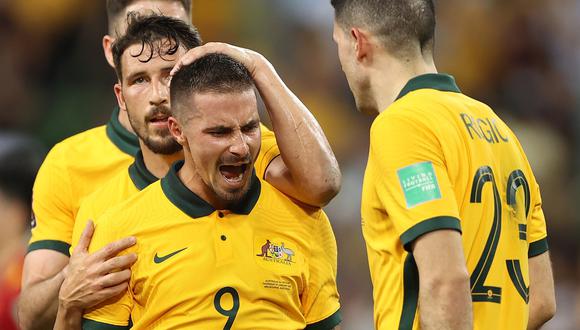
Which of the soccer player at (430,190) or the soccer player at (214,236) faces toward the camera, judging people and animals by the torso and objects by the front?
the soccer player at (214,236)

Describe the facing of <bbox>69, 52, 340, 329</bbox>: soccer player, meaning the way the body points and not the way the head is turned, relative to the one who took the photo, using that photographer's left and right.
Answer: facing the viewer

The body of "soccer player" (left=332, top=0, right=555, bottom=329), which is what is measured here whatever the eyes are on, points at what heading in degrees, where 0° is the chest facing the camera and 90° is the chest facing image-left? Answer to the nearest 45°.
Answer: approximately 135°

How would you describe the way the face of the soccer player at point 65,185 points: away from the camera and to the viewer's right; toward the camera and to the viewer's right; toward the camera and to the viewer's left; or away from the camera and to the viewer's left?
toward the camera and to the viewer's right

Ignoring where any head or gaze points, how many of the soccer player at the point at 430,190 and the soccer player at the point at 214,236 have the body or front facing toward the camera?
1

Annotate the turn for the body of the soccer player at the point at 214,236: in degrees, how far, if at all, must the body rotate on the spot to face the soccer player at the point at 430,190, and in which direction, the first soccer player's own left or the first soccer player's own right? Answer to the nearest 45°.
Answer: approximately 90° to the first soccer player's own left
